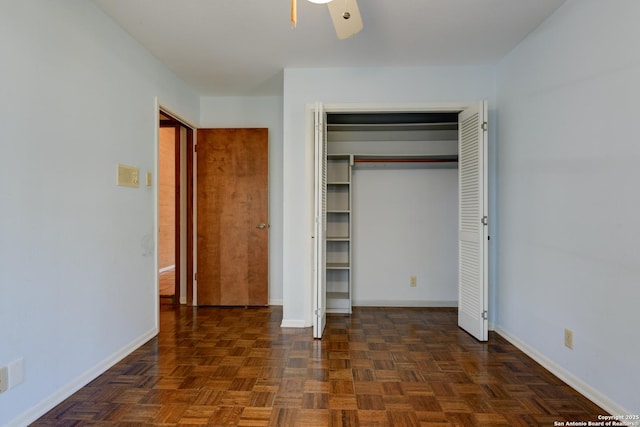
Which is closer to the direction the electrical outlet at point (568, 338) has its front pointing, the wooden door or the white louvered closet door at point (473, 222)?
the wooden door

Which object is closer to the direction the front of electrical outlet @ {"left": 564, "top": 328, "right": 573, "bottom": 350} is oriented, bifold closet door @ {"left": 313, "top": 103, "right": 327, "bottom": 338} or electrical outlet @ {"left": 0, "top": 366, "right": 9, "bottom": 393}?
the electrical outlet

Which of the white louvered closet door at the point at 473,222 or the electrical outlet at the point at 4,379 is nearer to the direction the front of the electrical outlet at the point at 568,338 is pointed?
the electrical outlet

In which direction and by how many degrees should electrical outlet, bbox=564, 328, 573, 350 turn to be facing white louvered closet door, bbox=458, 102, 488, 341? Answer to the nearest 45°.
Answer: approximately 90° to its right

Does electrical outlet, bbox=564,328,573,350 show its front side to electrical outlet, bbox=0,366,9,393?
yes

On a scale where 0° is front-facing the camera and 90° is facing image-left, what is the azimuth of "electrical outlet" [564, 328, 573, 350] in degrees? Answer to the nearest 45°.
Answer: approximately 45°

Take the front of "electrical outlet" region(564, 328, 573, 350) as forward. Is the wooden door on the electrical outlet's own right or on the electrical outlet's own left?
on the electrical outlet's own right

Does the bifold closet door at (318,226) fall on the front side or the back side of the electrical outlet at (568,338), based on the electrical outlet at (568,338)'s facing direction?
on the front side
